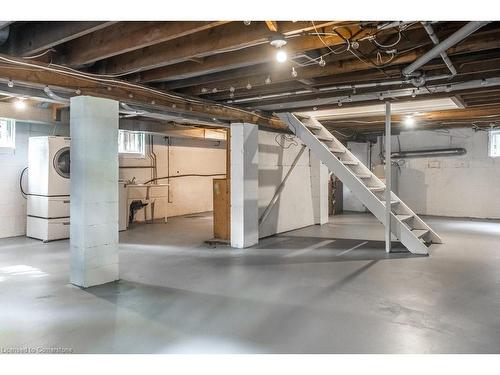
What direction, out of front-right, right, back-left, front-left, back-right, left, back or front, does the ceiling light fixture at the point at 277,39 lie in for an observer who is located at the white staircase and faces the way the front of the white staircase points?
front-right

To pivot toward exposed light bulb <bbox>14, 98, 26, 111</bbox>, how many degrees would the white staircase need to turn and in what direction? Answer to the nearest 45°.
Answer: approximately 135° to its right

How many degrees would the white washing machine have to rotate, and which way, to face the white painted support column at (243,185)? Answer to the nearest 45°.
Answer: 0° — it already faces it

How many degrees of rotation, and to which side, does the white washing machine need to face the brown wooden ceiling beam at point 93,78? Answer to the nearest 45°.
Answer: approximately 45° to its right

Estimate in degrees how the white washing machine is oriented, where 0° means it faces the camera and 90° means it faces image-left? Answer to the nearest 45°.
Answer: approximately 315°
